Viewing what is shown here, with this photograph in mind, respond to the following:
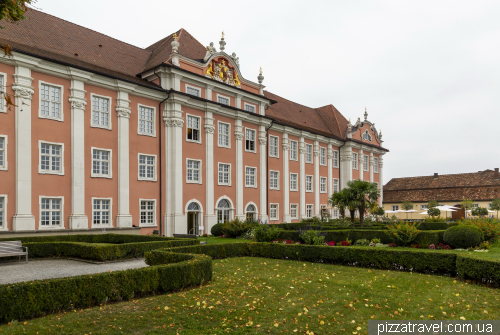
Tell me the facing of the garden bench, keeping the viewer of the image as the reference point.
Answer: facing the viewer and to the right of the viewer

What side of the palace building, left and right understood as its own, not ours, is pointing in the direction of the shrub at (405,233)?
front

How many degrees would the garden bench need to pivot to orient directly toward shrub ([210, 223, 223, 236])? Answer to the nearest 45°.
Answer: approximately 90° to its left

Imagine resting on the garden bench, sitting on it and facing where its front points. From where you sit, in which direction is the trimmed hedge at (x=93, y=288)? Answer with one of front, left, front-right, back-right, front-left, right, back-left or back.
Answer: front-right

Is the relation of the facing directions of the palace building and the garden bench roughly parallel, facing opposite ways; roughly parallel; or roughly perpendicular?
roughly parallel

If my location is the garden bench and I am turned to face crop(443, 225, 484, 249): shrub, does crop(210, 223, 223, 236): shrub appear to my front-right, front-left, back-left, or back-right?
front-left

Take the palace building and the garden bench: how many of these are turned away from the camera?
0

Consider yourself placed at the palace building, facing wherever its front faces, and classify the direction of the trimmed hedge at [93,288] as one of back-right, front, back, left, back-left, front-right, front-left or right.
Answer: front-right

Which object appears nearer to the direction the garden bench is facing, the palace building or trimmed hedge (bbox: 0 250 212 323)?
the trimmed hedge
